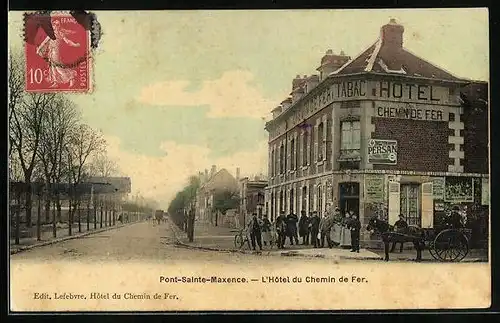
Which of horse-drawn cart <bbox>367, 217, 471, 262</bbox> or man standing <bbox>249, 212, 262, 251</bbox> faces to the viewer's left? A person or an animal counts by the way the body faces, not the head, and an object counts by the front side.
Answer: the horse-drawn cart

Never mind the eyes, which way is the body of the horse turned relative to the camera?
to the viewer's left

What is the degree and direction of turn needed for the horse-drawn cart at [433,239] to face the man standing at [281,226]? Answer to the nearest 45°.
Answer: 0° — it already faces them

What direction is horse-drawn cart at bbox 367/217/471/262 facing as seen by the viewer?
to the viewer's left

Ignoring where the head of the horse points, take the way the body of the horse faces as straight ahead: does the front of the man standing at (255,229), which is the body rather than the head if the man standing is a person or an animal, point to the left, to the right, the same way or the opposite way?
to the left

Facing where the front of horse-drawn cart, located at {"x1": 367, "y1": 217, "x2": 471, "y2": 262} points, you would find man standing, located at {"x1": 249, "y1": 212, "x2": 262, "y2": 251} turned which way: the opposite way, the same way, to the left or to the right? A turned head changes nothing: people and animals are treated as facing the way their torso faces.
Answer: to the left

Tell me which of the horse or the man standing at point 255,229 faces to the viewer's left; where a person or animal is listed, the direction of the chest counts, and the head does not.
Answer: the horse

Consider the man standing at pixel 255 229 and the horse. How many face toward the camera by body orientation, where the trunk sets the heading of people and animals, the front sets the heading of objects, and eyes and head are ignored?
1

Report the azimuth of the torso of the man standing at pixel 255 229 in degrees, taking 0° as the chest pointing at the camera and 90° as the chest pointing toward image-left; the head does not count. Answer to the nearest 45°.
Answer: approximately 0°

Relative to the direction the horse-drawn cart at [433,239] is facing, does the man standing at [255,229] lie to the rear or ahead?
ahead
